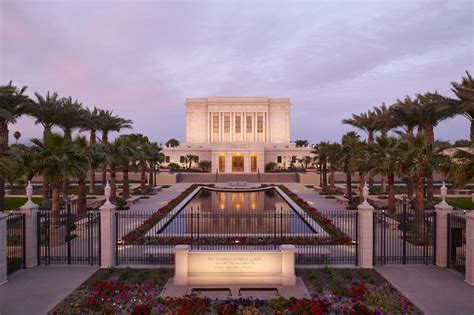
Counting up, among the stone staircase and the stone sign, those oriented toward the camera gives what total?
2

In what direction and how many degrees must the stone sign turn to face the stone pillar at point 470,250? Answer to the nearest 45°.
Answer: approximately 90° to its left

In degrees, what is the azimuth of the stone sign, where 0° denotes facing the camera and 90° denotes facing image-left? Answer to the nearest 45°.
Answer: approximately 0°

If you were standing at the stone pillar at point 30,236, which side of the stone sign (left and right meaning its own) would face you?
right

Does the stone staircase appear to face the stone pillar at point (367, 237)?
yes

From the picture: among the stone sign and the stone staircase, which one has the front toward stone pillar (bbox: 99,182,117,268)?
the stone staircase

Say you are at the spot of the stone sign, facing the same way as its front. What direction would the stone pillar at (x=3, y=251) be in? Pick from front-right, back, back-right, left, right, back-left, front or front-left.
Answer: right

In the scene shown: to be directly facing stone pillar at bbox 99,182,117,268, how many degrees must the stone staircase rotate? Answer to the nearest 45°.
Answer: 0° — it already faces it

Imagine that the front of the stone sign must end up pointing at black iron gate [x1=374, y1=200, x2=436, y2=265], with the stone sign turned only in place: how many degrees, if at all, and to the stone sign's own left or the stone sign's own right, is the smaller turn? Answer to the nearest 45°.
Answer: approximately 135° to the stone sign's own left

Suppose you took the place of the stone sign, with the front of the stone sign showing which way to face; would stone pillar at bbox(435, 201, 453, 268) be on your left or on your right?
on your left

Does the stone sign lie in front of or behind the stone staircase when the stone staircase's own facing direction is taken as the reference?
in front
